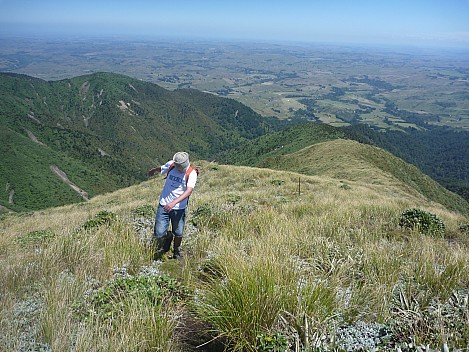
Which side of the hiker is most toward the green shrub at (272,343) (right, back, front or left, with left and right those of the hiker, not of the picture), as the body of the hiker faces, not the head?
front

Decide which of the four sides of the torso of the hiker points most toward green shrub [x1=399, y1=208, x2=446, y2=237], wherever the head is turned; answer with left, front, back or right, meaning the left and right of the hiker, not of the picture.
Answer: left

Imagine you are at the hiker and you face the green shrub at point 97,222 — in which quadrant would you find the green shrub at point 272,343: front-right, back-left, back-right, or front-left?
back-left

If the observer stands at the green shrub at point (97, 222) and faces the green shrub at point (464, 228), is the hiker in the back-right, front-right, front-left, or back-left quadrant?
front-right

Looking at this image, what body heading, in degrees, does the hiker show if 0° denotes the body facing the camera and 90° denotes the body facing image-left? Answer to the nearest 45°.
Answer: approximately 0°

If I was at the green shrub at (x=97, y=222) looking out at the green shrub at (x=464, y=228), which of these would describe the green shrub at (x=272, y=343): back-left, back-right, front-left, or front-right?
front-right

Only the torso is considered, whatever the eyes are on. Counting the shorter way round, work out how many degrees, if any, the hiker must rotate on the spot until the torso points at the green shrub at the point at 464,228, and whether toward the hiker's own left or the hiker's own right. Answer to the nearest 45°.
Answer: approximately 90° to the hiker's own left

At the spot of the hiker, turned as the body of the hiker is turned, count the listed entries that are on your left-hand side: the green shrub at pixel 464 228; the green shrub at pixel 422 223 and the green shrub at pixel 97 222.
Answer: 2

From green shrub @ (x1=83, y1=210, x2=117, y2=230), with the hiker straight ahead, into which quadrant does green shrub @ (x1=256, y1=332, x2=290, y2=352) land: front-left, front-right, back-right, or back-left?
front-right

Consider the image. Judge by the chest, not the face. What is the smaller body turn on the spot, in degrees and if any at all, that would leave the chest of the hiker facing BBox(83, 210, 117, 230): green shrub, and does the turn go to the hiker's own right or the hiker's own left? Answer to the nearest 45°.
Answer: approximately 135° to the hiker's own right
